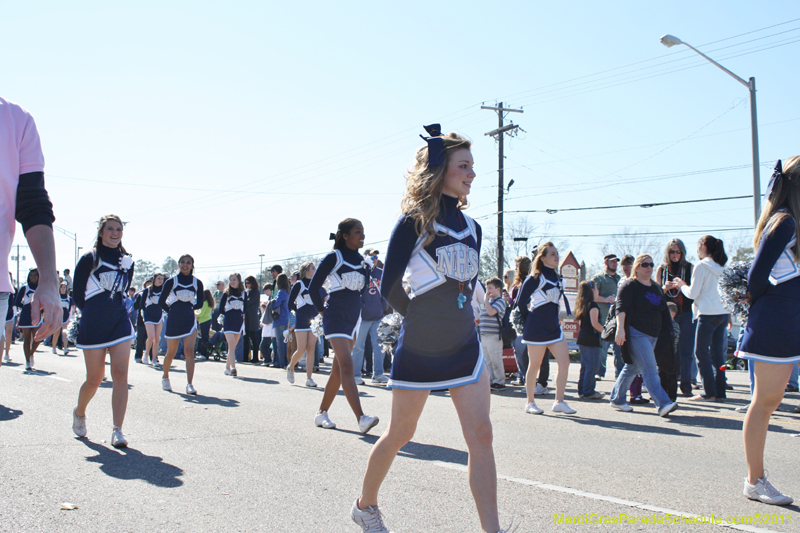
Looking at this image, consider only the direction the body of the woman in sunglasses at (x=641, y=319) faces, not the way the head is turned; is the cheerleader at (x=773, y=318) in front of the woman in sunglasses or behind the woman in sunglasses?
in front

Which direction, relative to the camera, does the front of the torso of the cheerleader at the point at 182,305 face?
toward the camera

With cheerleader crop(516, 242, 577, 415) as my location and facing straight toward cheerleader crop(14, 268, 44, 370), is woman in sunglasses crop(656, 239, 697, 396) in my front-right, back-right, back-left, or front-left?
back-right

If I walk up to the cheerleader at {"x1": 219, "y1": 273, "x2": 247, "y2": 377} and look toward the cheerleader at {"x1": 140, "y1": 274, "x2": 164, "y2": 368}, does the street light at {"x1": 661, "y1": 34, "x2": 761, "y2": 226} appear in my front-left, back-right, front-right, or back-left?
back-right

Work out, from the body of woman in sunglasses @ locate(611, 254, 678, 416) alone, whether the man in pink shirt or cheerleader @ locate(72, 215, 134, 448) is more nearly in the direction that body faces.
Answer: the man in pink shirt

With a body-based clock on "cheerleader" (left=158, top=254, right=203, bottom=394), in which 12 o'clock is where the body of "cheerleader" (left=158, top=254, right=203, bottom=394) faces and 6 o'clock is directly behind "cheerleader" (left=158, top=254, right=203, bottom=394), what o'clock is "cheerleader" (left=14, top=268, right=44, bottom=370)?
"cheerleader" (left=14, top=268, right=44, bottom=370) is roughly at 5 o'clock from "cheerleader" (left=158, top=254, right=203, bottom=394).

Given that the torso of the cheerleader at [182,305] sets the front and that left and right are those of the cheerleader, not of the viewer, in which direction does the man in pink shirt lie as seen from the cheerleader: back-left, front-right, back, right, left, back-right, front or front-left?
front

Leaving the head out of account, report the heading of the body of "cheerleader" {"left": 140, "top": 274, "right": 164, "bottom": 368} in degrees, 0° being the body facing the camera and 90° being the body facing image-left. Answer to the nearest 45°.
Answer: approximately 315°

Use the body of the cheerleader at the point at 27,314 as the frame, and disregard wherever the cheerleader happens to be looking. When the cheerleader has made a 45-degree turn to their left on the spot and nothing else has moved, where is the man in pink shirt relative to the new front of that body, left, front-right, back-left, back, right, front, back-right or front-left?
right

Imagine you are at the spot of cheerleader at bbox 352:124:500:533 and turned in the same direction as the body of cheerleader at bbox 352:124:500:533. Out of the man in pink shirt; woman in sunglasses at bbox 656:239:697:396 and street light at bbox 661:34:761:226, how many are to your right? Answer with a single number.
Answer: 1
